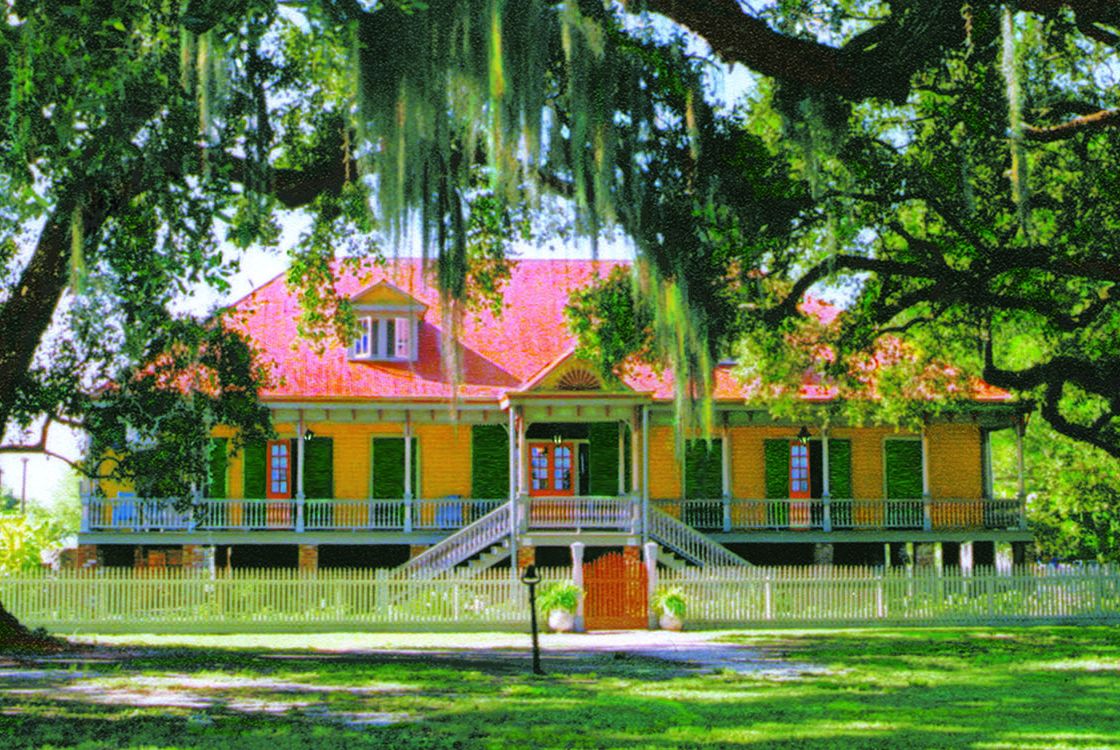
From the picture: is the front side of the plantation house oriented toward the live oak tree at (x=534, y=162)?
yes

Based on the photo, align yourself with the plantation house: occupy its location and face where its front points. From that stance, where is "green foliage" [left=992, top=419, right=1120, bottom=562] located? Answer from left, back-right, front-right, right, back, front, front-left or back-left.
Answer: back-left

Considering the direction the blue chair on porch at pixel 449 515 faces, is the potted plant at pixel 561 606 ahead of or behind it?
ahead

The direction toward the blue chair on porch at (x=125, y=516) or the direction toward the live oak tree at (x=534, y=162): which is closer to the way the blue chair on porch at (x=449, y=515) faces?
the live oak tree

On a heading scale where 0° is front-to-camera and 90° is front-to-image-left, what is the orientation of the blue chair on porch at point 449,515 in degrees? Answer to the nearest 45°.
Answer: approximately 0°

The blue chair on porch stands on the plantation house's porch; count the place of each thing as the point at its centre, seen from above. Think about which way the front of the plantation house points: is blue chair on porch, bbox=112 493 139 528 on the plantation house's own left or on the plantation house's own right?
on the plantation house's own right

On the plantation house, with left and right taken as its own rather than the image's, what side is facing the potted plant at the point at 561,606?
front

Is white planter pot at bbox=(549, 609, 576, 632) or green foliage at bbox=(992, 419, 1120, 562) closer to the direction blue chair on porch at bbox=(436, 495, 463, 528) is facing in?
the white planter pot

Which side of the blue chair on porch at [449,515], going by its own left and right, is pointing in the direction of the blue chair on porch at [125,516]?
right

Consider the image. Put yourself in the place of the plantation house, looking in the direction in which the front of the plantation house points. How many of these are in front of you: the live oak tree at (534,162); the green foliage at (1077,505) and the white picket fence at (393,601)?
2

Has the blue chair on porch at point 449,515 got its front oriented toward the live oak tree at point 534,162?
yes

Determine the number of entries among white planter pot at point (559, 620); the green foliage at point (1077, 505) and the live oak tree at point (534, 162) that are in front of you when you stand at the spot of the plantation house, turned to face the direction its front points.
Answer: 2

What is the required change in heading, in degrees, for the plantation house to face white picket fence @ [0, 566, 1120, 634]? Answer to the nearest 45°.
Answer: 0° — it already faces it
